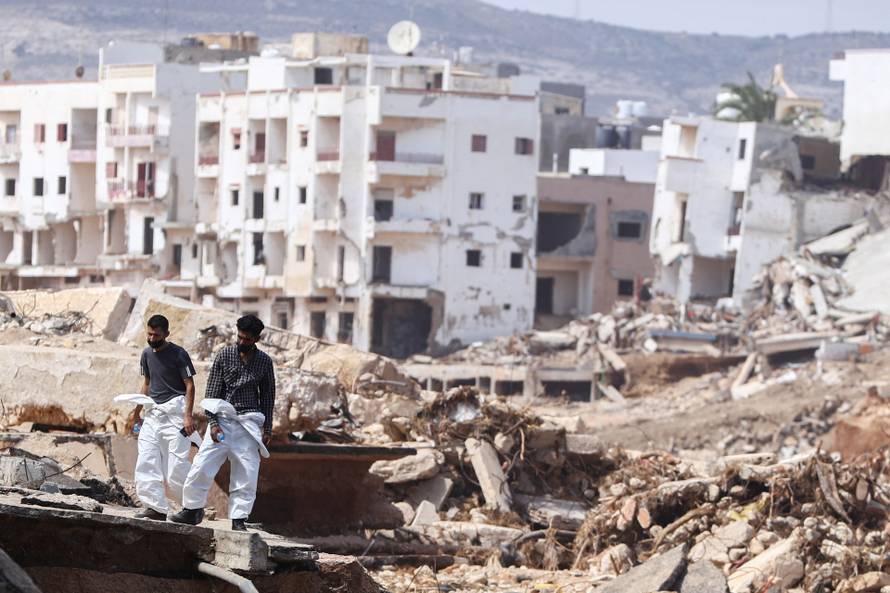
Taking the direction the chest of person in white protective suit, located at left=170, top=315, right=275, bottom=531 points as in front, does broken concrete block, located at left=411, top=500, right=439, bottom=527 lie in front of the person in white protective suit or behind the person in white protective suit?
behind

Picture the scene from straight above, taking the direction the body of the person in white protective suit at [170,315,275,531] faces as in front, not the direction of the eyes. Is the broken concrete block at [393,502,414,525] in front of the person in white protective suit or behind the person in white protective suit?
behind

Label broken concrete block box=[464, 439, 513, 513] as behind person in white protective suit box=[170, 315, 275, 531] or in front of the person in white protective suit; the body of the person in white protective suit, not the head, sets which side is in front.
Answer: behind

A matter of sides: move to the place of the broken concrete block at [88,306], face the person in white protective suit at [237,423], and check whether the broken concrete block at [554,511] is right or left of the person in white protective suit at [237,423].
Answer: left

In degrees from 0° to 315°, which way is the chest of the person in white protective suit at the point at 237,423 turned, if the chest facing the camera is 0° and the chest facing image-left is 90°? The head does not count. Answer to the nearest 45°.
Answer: approximately 0°

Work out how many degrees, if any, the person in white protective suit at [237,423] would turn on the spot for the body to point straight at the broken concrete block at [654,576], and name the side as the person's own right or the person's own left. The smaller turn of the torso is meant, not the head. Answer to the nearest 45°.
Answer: approximately 135° to the person's own left

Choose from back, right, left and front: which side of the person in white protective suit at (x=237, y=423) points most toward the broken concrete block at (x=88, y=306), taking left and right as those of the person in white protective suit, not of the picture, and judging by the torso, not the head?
back

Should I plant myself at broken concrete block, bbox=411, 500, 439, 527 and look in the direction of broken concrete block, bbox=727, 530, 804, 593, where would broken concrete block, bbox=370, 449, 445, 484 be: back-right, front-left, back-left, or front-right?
back-left
